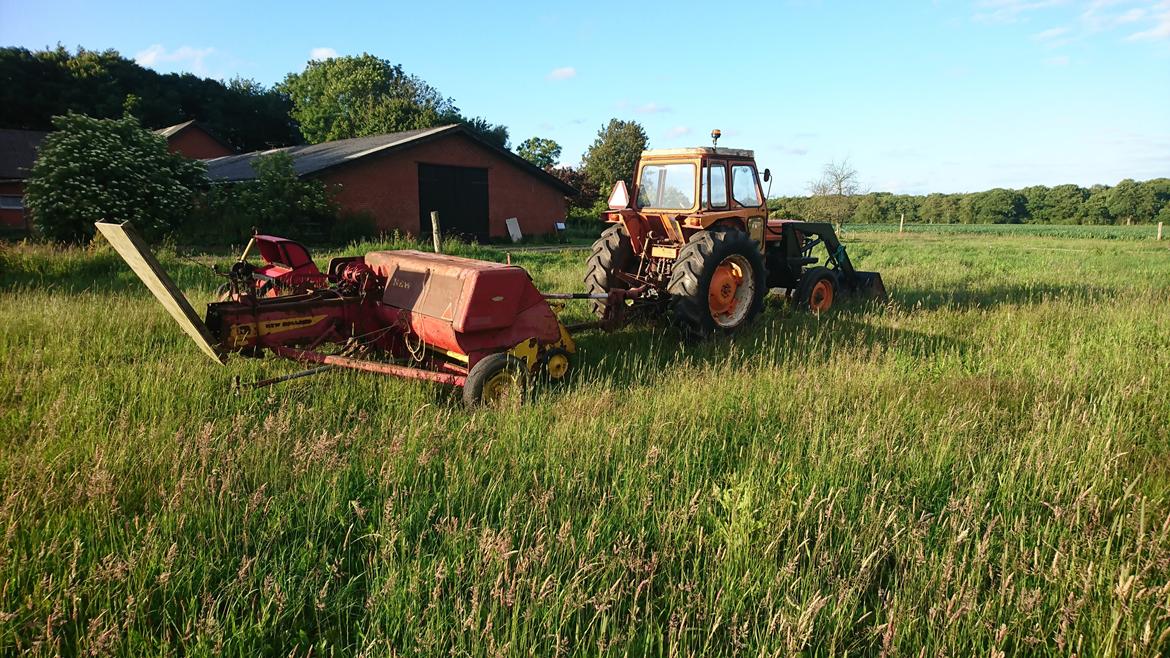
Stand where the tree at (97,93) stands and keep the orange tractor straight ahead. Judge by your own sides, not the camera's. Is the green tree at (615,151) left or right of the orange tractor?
left

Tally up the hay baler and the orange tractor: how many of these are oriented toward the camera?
0

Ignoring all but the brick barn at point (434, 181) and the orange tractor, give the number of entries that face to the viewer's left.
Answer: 0

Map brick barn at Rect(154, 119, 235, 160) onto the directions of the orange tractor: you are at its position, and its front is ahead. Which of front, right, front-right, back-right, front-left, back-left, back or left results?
left

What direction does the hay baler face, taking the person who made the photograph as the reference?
facing away from the viewer and to the right of the viewer

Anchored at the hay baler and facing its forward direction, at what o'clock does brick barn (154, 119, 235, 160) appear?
The brick barn is roughly at 10 o'clock from the hay baler.

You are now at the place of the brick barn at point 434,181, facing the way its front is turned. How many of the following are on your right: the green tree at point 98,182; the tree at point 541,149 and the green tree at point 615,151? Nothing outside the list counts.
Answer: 1

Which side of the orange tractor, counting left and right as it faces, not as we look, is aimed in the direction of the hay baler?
back

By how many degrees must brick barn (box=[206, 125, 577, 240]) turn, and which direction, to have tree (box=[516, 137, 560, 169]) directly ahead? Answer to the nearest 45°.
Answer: approximately 135° to its left

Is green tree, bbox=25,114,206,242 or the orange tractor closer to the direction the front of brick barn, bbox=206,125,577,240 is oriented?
the orange tractor

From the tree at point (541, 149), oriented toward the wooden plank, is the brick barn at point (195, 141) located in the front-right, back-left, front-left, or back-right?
front-right

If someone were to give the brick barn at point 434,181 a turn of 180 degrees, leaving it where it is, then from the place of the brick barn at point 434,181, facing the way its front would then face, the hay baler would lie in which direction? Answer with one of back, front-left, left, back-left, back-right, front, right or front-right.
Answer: back-left

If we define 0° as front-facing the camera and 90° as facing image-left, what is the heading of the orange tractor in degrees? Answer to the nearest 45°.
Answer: approximately 225°

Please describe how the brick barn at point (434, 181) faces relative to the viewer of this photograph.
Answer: facing the viewer and to the right of the viewer
